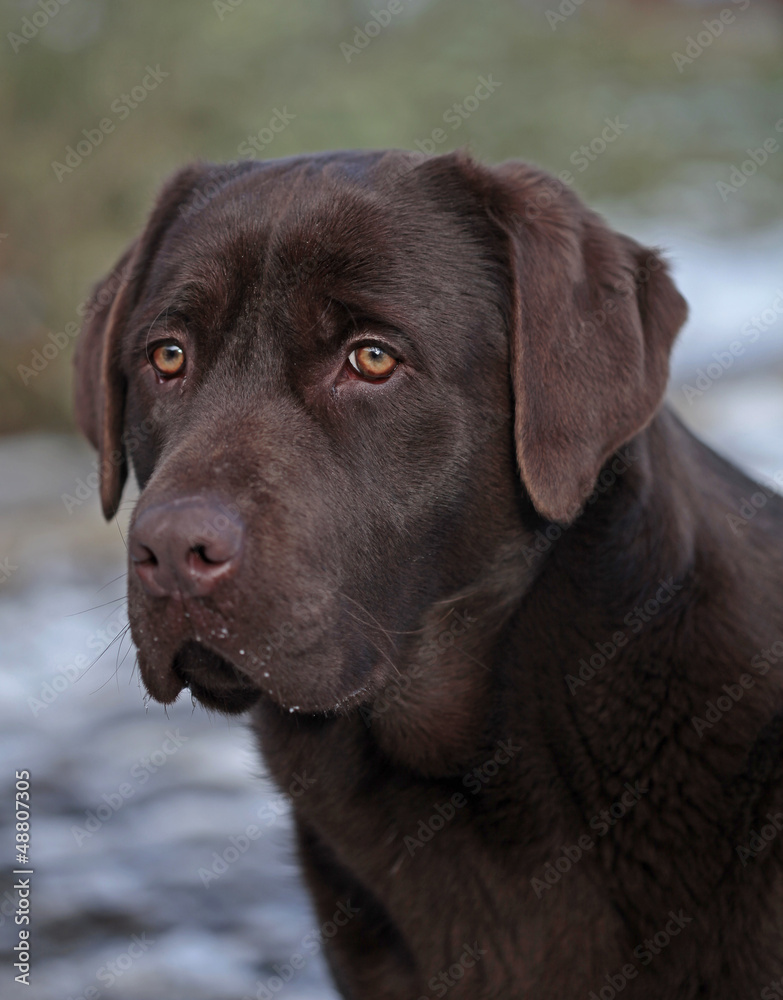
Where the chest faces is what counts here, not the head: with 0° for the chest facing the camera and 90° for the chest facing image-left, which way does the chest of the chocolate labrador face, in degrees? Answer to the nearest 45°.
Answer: approximately 45°
